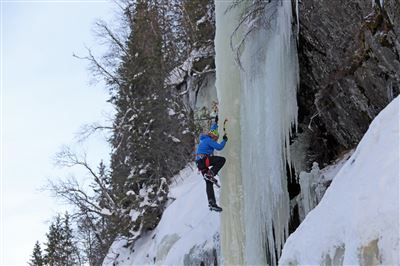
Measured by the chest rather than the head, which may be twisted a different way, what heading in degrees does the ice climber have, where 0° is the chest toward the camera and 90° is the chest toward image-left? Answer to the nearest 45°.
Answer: approximately 270°

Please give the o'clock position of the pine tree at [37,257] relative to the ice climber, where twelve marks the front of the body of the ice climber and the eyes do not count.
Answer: The pine tree is roughly at 8 o'clock from the ice climber.

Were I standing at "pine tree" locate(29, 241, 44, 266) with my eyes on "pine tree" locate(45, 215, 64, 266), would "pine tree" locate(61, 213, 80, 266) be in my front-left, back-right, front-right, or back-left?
front-left

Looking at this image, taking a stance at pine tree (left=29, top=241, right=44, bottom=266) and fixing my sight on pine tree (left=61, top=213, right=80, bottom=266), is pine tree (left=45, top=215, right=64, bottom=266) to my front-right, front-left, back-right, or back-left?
front-right

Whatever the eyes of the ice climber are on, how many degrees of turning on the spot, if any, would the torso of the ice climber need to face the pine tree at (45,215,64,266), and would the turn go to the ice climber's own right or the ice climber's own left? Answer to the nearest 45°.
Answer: approximately 90° to the ice climber's own left
